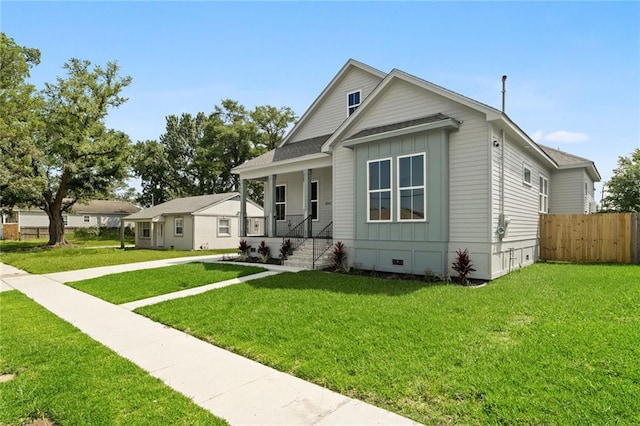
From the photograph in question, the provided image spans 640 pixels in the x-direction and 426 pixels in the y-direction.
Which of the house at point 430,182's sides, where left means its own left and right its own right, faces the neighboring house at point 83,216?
right

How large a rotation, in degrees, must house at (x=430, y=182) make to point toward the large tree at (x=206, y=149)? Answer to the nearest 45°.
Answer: approximately 90° to its right

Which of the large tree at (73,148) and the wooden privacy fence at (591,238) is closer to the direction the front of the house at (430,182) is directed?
the large tree

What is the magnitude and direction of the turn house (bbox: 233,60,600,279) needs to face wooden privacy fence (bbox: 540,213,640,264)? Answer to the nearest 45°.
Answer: approximately 180°

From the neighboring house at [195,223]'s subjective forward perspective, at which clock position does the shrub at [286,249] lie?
The shrub is roughly at 10 o'clock from the neighboring house.

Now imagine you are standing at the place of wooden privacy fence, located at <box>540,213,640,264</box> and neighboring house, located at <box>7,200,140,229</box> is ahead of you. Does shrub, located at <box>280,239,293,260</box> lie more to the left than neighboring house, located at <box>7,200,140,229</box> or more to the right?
left

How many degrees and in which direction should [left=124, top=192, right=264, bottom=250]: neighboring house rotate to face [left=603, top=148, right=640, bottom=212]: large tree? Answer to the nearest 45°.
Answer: approximately 90° to its left

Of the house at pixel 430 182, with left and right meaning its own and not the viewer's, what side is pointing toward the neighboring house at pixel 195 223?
right

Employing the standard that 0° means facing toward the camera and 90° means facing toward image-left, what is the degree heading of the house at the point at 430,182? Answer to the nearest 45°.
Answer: approximately 45°

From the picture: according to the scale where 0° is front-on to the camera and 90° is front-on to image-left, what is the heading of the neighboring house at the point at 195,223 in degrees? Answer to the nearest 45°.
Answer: approximately 45°
